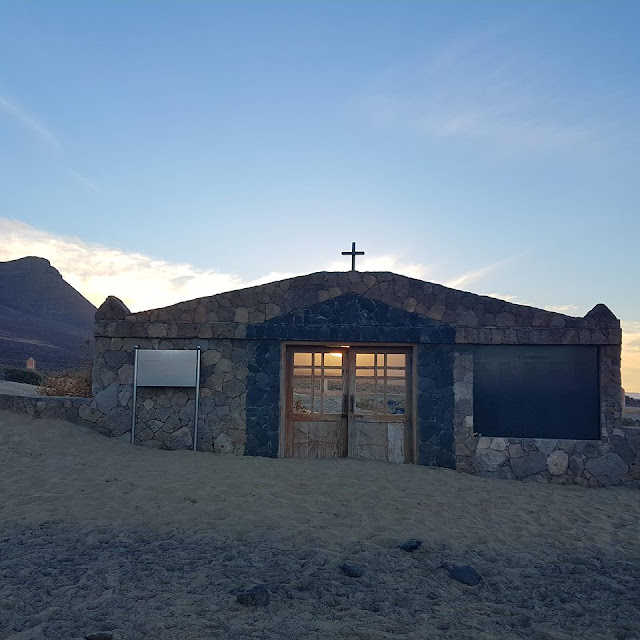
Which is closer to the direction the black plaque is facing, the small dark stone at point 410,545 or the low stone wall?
the small dark stone

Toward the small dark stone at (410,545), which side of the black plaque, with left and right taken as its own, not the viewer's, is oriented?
front

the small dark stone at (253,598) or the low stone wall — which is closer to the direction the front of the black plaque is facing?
the small dark stone

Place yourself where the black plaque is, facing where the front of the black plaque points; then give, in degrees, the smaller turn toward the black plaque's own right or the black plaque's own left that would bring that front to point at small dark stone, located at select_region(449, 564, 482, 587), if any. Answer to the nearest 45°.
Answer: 0° — it already faces it

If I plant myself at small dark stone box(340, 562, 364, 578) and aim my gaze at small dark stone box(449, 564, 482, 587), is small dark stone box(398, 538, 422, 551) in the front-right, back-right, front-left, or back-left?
front-left

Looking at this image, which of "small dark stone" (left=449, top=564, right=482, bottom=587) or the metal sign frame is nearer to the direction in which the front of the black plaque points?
the small dark stone

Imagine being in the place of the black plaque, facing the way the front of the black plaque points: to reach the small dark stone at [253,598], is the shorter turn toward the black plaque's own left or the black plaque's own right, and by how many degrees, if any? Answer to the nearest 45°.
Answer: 0° — it already faces it

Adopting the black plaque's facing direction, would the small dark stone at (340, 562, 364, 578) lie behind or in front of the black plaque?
in front

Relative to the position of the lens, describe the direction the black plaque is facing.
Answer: facing the viewer

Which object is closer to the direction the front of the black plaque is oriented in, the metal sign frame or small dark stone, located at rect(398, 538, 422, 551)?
the small dark stone

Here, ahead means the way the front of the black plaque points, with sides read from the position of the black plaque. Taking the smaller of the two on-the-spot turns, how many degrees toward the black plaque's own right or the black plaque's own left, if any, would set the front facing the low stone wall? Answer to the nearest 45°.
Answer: approximately 90° to the black plaque's own right

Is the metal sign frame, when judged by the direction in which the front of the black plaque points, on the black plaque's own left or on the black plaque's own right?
on the black plaque's own right
